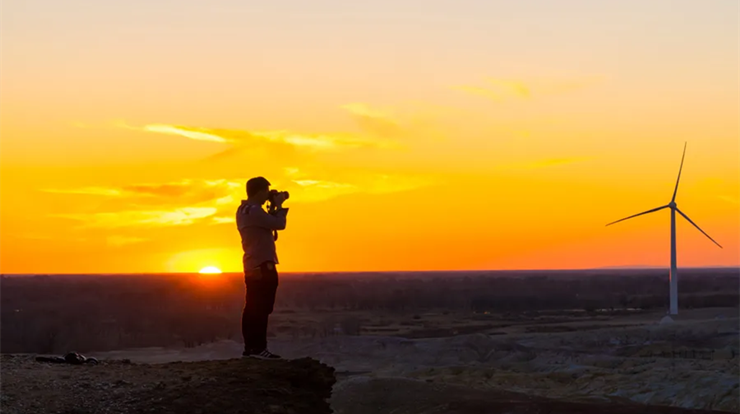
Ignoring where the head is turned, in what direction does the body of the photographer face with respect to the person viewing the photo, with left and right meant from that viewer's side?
facing to the right of the viewer

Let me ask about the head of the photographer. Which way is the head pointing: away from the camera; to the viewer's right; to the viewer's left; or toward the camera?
to the viewer's right
